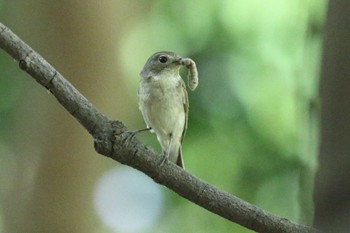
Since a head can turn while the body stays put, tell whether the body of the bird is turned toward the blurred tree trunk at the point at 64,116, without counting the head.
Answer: no

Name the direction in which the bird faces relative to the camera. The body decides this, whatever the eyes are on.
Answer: toward the camera
